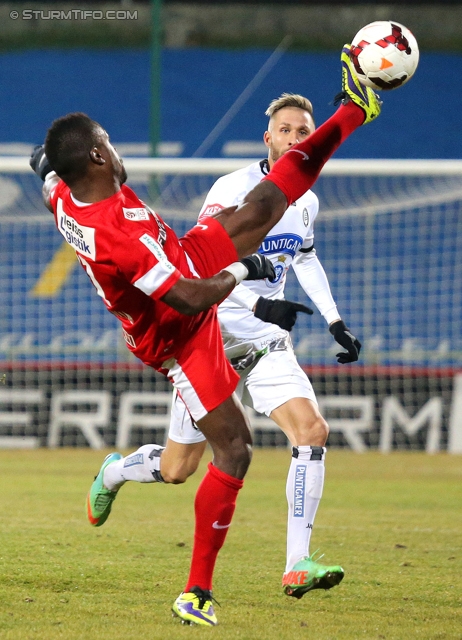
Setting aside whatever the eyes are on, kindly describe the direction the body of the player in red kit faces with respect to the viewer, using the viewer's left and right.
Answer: facing away from the viewer and to the right of the viewer

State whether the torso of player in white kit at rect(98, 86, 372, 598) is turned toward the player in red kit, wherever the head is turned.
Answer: no

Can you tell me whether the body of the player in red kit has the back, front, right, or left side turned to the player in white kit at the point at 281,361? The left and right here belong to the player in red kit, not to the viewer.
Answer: front

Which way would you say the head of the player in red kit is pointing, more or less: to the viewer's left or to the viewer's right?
to the viewer's right

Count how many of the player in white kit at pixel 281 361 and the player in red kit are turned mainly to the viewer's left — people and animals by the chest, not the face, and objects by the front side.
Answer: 0
